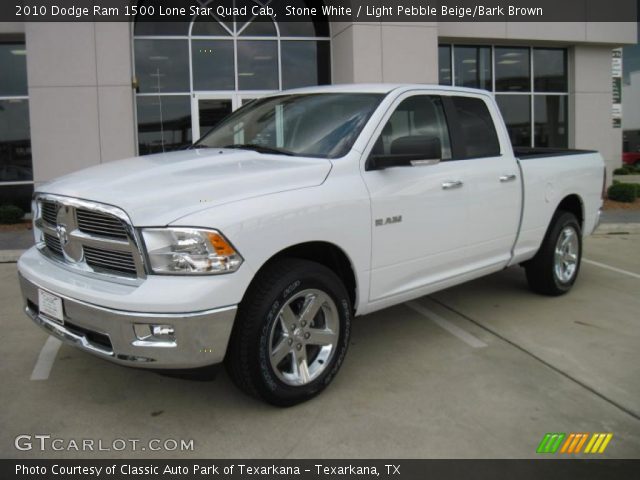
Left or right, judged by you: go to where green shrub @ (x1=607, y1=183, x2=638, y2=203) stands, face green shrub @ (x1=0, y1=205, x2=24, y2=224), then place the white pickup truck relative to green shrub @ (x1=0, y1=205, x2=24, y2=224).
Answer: left

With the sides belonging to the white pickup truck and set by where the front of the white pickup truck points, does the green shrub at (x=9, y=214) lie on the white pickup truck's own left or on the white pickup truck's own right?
on the white pickup truck's own right

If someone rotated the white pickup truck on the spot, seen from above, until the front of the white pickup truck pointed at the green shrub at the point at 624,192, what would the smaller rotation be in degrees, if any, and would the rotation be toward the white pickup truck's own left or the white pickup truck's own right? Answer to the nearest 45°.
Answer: approximately 180°

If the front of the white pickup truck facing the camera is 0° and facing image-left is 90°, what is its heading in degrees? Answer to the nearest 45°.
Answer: approximately 45°
